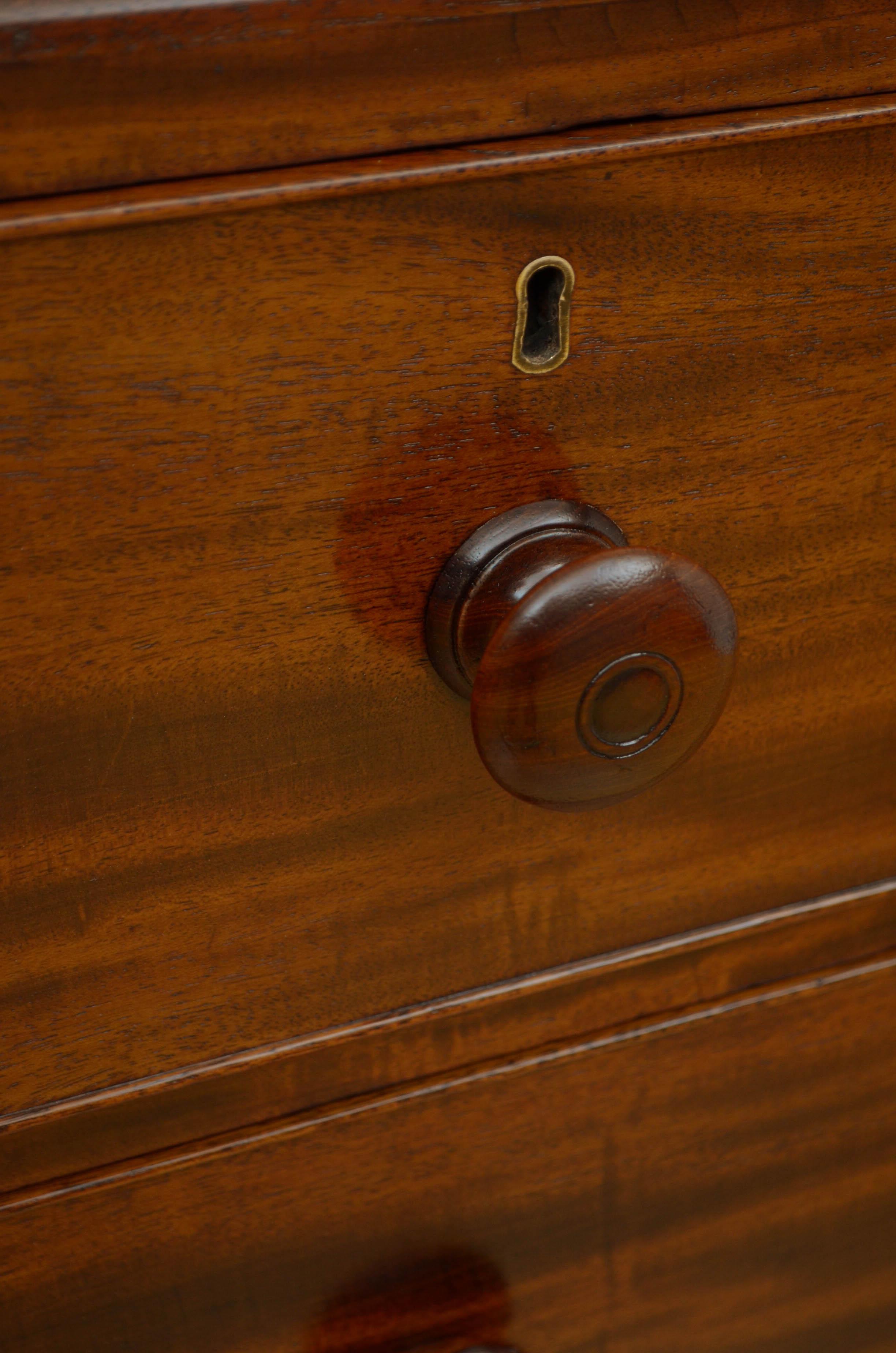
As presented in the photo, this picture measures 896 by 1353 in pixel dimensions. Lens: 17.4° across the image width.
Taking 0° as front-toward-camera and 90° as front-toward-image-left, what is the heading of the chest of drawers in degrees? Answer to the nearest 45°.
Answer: approximately 315°
